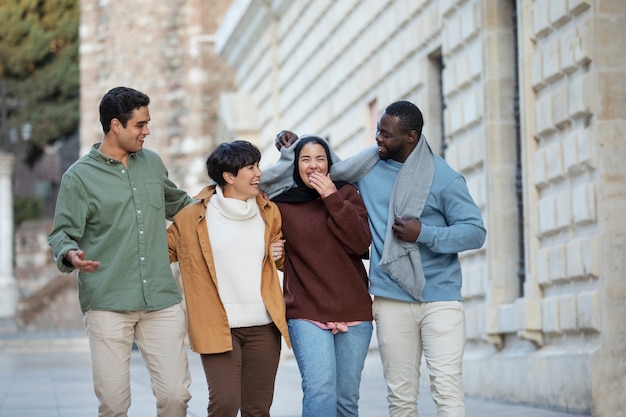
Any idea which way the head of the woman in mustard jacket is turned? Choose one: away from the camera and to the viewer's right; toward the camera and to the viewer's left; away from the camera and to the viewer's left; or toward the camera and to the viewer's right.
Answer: toward the camera and to the viewer's right

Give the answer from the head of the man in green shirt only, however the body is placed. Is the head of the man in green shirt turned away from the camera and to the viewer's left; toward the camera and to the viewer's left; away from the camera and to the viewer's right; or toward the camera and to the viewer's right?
toward the camera and to the viewer's right

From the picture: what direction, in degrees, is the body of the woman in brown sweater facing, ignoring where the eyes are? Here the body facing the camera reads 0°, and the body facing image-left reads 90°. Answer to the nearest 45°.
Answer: approximately 0°

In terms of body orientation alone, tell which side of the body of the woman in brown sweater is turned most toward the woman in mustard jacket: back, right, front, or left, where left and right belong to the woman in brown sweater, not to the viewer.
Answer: right

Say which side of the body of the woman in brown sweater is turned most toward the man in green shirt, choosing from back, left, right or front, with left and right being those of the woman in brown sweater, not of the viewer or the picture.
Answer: right

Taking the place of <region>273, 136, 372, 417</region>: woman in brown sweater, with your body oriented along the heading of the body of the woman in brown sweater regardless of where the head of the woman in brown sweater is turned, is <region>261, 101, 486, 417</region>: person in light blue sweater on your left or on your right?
on your left
